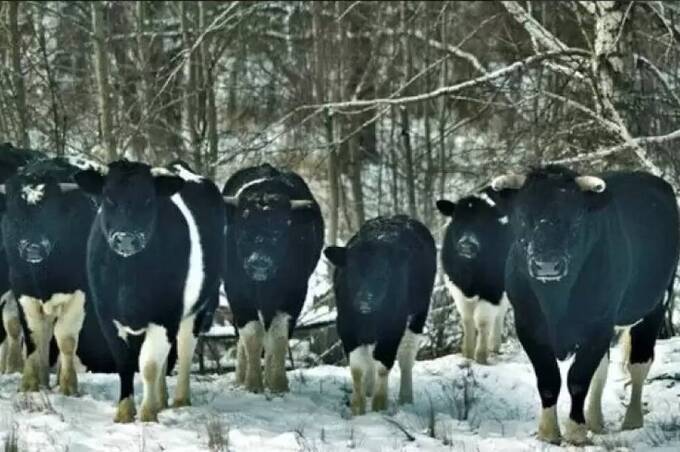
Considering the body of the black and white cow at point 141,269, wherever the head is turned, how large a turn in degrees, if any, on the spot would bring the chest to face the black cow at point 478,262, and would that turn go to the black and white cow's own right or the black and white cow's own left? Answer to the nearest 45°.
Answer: approximately 180°

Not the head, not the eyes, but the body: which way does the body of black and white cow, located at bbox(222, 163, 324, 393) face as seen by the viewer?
toward the camera

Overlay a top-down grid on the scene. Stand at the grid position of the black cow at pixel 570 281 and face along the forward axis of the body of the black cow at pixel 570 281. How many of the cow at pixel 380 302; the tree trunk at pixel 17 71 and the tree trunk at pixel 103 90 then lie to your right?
3

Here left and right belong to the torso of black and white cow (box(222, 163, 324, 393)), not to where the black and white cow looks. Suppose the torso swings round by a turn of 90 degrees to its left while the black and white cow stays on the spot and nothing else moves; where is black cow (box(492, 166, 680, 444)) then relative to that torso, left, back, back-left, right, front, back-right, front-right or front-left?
front-right

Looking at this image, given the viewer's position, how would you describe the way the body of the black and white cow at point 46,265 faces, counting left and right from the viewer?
facing the viewer

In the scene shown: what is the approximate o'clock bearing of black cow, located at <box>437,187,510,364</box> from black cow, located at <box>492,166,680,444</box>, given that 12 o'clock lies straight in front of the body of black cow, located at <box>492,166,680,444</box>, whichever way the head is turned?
black cow, located at <box>437,187,510,364</box> is roughly at 4 o'clock from black cow, located at <box>492,166,680,444</box>.

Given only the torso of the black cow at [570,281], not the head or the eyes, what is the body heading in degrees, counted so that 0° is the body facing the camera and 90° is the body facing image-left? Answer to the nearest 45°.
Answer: approximately 45°

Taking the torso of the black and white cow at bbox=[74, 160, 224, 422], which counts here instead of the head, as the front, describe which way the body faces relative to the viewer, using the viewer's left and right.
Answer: facing the viewer and to the left of the viewer

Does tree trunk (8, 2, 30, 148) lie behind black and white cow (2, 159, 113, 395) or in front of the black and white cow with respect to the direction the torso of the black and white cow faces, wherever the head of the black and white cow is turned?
behind

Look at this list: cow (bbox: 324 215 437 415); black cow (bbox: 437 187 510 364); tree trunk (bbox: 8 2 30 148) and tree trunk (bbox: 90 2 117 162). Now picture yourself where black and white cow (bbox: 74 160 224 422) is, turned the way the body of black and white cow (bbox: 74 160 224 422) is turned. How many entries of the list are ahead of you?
0

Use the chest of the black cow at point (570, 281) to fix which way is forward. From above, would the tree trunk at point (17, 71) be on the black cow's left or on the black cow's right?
on the black cow's right

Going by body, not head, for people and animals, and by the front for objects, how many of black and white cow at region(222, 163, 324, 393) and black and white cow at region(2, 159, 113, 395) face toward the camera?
2

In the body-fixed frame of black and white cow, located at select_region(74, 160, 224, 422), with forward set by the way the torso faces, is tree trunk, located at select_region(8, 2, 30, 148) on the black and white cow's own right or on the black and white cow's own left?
on the black and white cow's own right

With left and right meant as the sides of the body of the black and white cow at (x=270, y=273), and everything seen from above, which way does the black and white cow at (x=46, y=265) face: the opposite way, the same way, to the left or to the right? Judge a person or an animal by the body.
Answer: the same way

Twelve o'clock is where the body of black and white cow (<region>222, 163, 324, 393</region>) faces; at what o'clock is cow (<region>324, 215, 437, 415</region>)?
The cow is roughly at 10 o'clock from the black and white cow.

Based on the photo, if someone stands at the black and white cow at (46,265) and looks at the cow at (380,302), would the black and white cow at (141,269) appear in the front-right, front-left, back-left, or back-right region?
front-right

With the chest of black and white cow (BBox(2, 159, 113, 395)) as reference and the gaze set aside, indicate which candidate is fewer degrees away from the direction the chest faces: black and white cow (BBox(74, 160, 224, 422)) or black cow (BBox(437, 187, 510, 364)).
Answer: the black and white cow

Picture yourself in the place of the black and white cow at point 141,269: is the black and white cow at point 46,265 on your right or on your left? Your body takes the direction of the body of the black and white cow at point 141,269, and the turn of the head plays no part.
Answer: on your right

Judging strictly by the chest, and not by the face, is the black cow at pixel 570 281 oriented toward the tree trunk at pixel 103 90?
no
